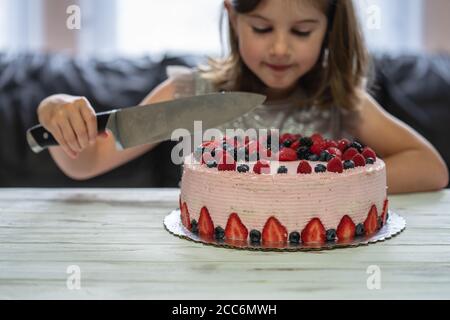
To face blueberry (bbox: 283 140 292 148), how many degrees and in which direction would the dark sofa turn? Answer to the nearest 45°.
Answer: approximately 45° to its left

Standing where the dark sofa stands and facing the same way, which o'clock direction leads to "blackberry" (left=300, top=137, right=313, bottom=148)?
The blackberry is roughly at 11 o'clock from the dark sofa.

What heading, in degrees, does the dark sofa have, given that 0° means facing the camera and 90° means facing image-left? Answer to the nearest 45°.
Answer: approximately 0°
